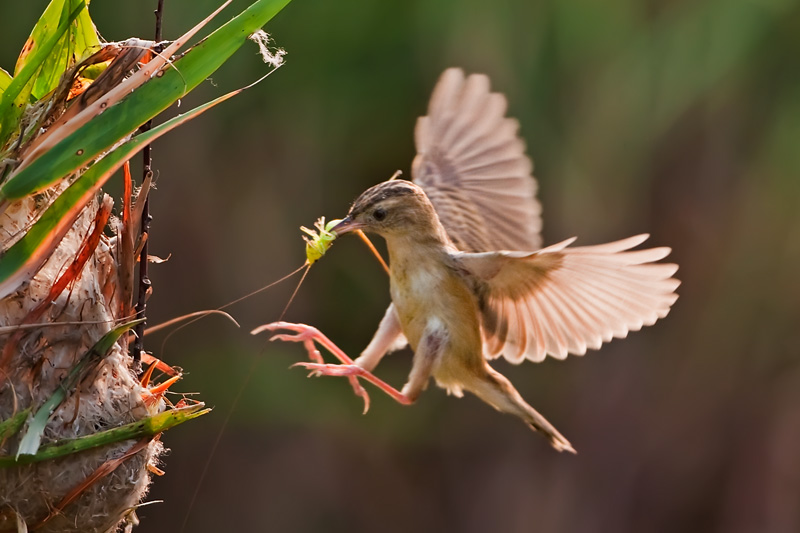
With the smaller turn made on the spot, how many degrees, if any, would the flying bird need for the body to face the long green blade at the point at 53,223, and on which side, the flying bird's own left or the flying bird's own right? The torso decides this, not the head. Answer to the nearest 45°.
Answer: approximately 45° to the flying bird's own left

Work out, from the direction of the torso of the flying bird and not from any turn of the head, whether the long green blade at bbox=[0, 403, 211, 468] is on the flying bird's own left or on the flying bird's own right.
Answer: on the flying bird's own right

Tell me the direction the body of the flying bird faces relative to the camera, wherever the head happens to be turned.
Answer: to the viewer's left
